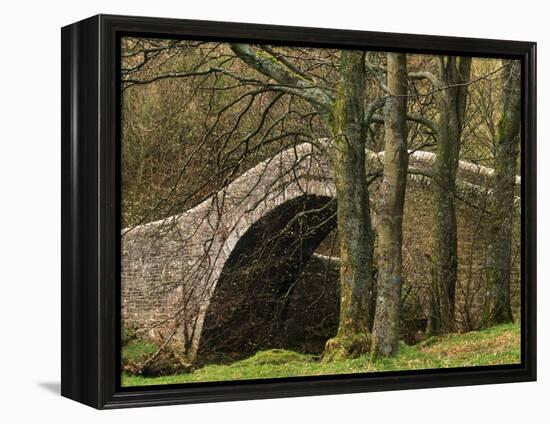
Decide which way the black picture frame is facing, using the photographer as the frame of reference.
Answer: facing the viewer and to the right of the viewer
